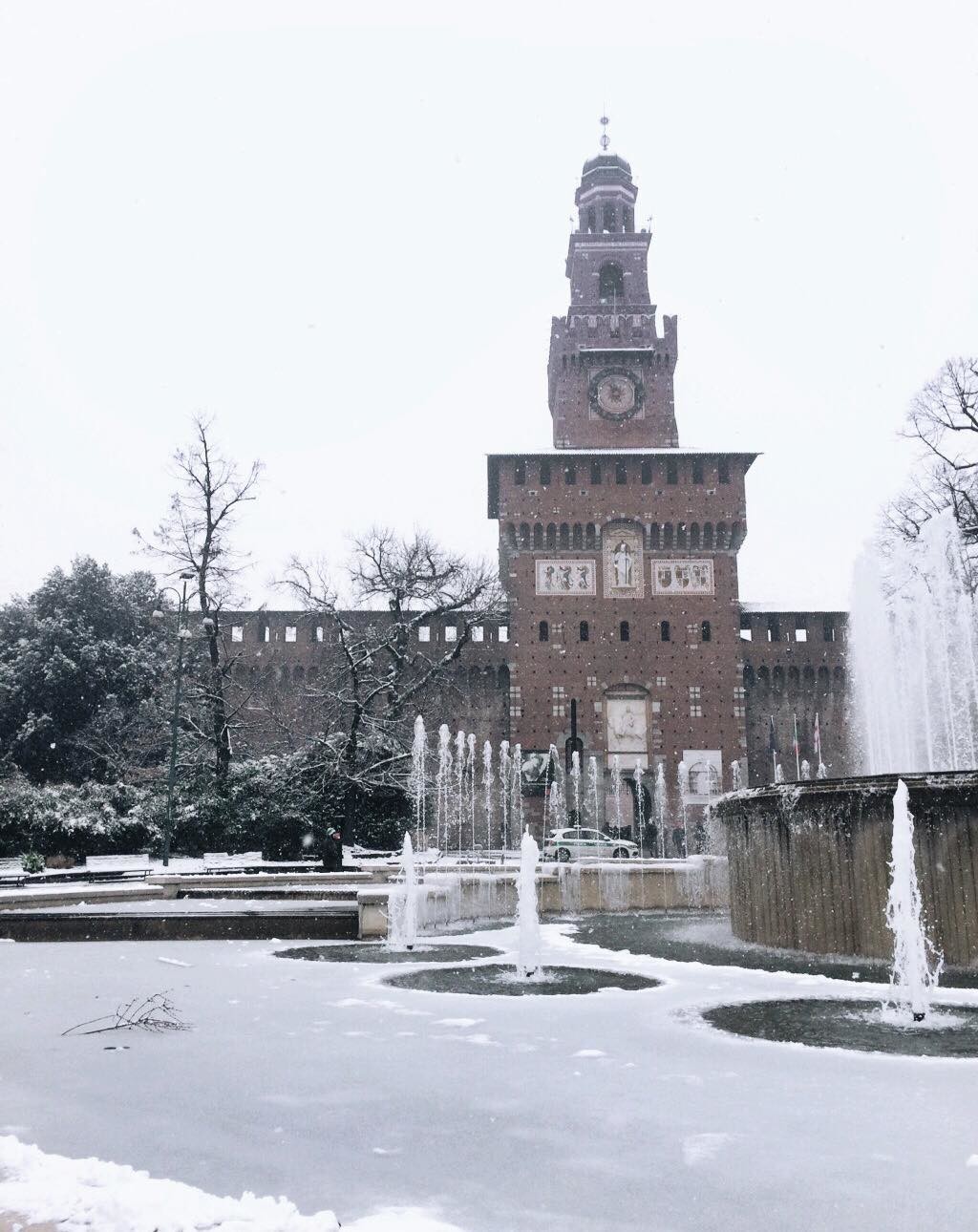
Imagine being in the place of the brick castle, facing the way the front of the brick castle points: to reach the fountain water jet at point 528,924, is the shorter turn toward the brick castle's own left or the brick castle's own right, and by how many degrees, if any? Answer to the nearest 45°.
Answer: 0° — it already faces it

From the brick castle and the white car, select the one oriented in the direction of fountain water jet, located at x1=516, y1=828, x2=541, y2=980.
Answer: the brick castle

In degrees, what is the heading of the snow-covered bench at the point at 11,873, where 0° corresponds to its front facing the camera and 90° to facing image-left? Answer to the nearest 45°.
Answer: approximately 0°
